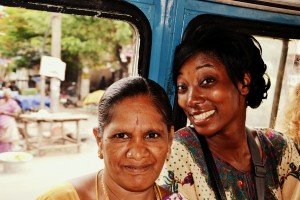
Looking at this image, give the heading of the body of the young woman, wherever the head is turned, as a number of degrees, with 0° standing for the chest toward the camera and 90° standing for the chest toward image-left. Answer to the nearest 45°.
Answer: approximately 0°

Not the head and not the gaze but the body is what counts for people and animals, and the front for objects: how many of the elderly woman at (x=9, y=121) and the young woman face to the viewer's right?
0

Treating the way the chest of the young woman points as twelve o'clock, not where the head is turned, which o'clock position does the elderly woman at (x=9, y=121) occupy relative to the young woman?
The elderly woman is roughly at 4 o'clock from the young woman.

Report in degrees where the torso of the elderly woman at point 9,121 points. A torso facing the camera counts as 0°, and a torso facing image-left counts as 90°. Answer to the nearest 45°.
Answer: approximately 45°

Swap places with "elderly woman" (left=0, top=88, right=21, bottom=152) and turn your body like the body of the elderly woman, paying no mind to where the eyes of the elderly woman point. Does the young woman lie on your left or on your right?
on your left
